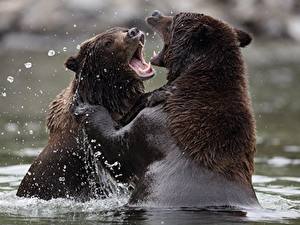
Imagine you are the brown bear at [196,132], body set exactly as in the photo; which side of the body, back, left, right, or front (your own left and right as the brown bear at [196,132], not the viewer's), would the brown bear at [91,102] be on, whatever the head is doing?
front

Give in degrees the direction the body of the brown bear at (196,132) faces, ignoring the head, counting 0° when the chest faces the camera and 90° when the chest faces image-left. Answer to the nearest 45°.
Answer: approximately 135°

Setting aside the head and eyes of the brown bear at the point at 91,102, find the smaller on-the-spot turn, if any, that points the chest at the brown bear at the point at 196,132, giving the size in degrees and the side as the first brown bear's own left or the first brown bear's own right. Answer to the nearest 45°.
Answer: approximately 45° to the first brown bear's own right

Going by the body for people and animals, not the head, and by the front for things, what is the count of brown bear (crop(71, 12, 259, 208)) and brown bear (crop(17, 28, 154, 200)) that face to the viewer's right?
1

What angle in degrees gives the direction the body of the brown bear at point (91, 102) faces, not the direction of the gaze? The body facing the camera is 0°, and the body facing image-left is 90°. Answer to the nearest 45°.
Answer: approximately 270°
